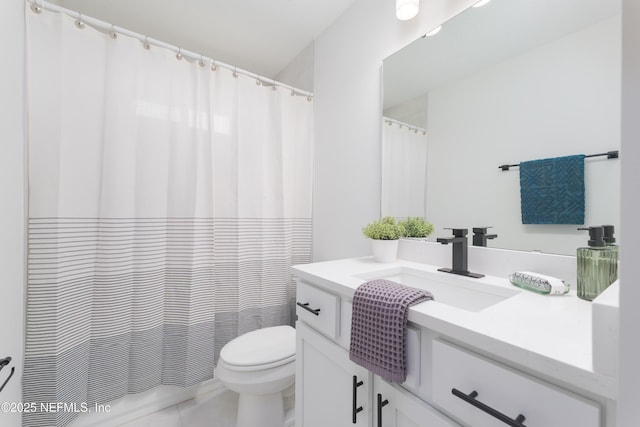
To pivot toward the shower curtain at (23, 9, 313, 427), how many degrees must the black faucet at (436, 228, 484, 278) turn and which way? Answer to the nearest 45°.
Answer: approximately 45° to its right

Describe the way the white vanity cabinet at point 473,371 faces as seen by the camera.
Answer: facing the viewer and to the left of the viewer

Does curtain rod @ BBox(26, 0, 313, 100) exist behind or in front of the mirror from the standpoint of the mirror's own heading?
in front

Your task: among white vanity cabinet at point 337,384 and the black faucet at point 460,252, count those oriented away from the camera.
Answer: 0

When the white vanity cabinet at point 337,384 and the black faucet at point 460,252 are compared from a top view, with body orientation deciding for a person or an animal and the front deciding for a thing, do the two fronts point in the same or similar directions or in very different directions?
same or similar directions

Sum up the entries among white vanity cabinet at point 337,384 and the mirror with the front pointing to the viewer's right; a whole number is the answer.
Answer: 0

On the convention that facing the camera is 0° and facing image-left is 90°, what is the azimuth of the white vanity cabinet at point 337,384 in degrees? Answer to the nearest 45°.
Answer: approximately 45°

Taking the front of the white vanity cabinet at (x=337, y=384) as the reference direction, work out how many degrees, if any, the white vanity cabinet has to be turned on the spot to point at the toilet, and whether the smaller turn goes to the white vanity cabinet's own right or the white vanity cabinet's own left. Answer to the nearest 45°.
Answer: approximately 90° to the white vanity cabinet's own right

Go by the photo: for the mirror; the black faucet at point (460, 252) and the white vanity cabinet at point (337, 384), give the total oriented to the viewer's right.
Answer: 0

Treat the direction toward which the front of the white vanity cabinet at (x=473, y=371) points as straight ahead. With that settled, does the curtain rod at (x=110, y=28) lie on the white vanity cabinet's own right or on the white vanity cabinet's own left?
on the white vanity cabinet's own right
